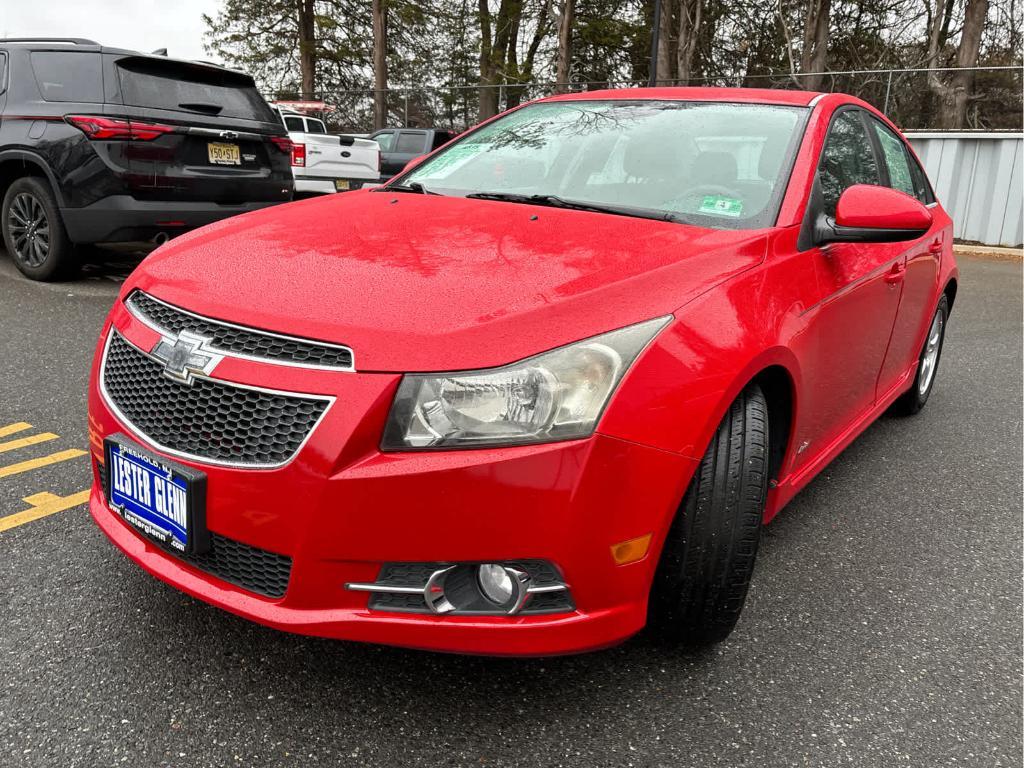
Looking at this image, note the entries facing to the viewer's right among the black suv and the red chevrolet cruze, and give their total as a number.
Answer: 0

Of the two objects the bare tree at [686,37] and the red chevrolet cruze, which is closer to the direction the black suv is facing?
the bare tree

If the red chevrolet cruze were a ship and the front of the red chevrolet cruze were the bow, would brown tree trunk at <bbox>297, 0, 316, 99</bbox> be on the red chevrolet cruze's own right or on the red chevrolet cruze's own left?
on the red chevrolet cruze's own right

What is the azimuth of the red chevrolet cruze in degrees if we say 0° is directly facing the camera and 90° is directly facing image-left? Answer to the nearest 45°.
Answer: approximately 45°

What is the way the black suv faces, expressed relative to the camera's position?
facing away from the viewer and to the left of the viewer

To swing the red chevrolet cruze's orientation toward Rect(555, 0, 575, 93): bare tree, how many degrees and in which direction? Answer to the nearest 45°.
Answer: approximately 135° to its right

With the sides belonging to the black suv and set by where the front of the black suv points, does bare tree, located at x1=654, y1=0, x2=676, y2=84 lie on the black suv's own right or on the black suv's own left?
on the black suv's own right

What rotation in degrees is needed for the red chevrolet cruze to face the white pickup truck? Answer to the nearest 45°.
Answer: approximately 135° to its right

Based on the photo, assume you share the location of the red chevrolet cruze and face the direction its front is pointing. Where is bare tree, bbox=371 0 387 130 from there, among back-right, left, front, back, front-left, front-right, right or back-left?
back-right

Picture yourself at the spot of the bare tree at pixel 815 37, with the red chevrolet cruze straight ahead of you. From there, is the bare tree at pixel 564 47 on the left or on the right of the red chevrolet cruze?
right
